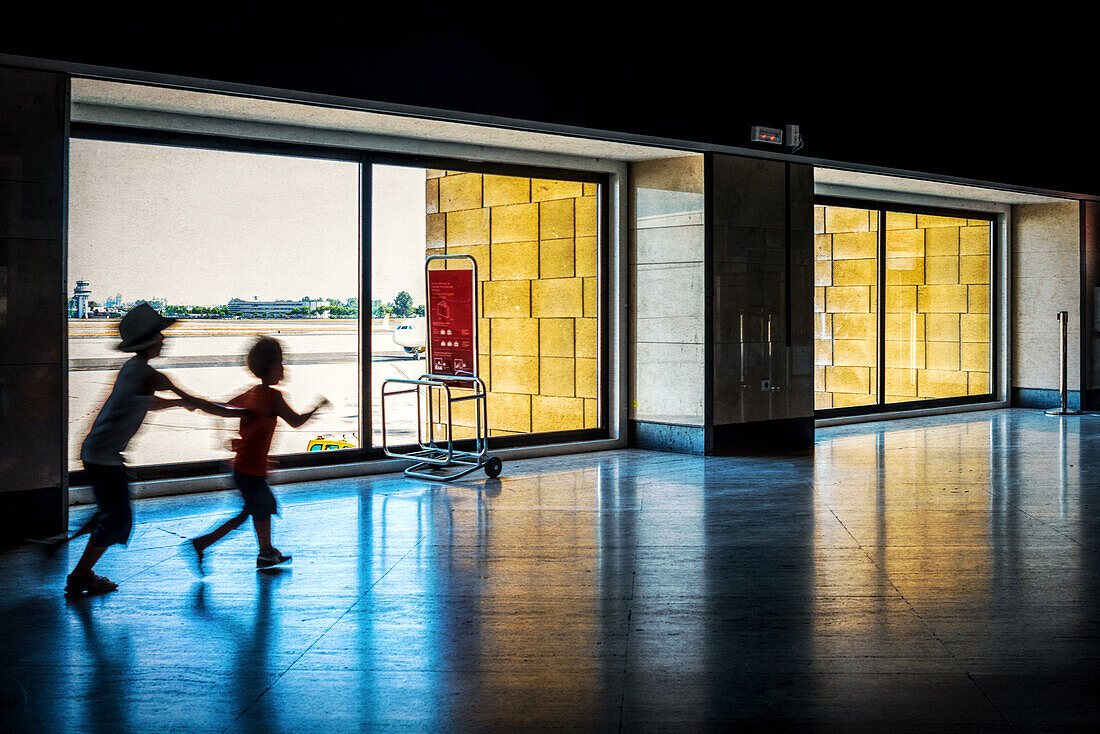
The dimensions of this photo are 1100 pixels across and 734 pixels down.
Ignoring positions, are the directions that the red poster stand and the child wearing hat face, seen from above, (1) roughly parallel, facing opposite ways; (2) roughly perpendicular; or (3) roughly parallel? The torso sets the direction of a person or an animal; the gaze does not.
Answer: roughly perpendicular

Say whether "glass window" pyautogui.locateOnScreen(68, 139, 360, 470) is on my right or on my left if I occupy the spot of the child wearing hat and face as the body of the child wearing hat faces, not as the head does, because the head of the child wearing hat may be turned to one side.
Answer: on my left

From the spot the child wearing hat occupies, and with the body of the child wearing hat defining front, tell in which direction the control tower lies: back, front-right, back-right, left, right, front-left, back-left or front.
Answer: left

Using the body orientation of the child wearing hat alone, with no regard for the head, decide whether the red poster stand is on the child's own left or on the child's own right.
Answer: on the child's own left

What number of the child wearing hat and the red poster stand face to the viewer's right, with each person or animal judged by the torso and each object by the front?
1

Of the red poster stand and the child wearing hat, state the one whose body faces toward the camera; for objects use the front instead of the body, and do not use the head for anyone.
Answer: the red poster stand

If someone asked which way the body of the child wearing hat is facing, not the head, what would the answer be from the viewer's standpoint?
to the viewer's right

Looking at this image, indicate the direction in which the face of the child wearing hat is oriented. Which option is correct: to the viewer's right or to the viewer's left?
to the viewer's right

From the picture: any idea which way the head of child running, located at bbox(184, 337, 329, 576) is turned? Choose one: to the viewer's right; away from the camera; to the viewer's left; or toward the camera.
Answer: to the viewer's right
